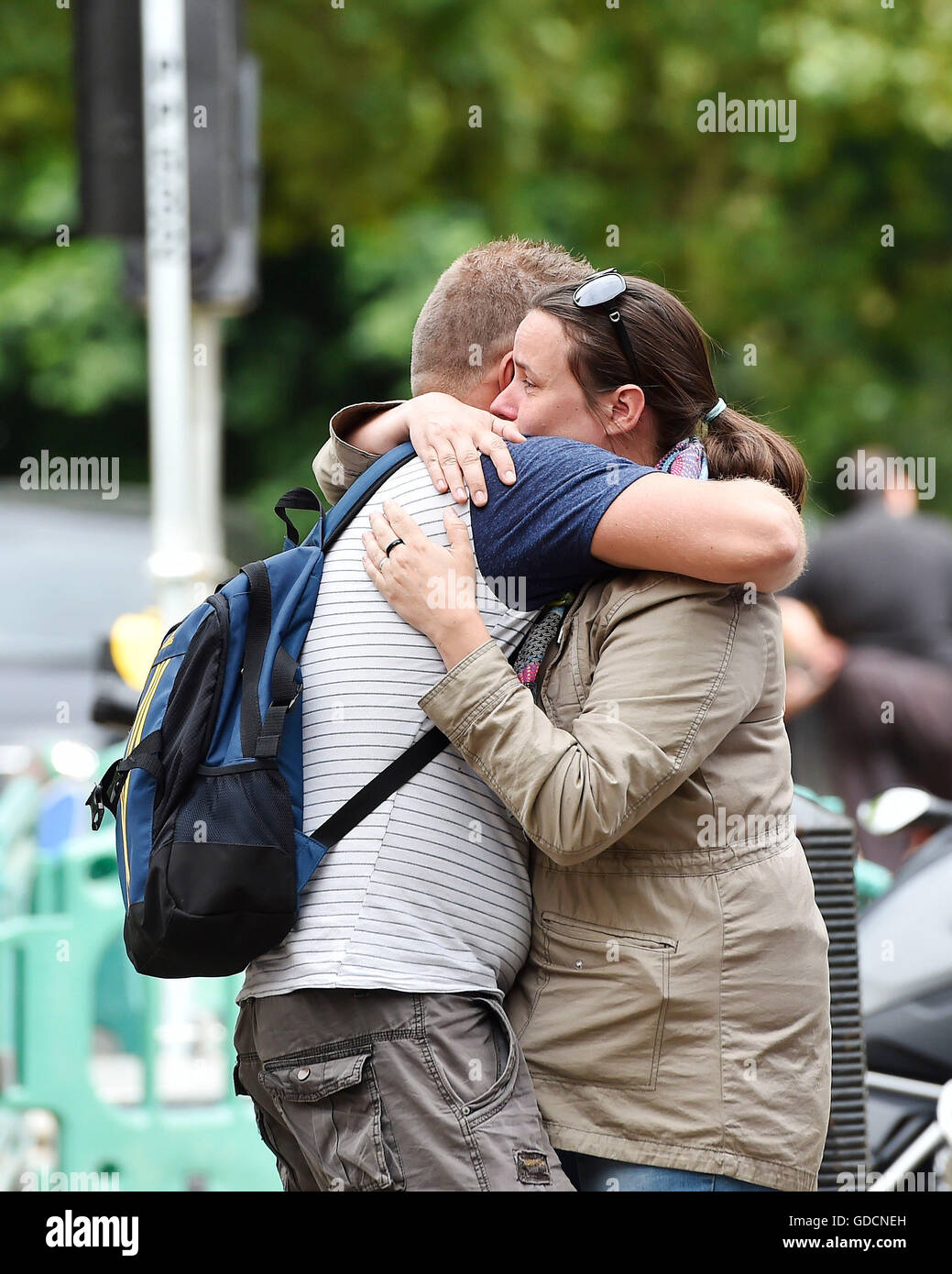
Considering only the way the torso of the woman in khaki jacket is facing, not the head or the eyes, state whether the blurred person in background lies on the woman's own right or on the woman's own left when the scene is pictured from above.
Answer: on the woman's own right

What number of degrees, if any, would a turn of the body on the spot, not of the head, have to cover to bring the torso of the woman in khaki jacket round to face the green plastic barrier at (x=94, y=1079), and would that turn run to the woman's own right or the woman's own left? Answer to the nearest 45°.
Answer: approximately 45° to the woman's own right

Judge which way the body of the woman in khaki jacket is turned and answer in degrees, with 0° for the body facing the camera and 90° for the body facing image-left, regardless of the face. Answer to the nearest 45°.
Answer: approximately 90°

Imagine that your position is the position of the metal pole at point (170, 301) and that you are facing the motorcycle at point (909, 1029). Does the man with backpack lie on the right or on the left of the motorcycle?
right

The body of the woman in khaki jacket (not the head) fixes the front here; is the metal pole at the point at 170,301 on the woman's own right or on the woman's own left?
on the woman's own right

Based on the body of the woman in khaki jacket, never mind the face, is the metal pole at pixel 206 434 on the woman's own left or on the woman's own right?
on the woman's own right

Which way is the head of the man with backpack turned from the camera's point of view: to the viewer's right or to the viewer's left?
to the viewer's right

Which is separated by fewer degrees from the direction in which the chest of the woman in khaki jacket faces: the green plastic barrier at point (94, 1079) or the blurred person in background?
the green plastic barrier
